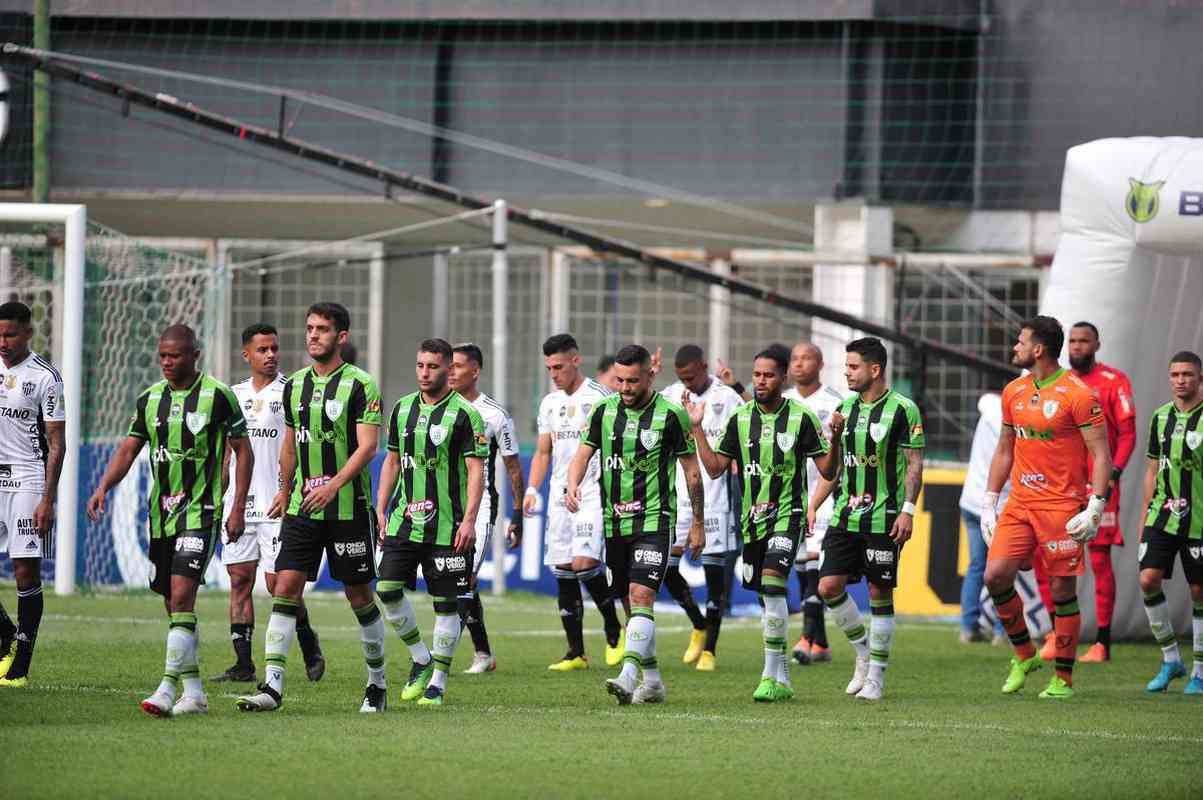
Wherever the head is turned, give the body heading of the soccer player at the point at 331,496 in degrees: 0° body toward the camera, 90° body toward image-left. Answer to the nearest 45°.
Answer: approximately 45°

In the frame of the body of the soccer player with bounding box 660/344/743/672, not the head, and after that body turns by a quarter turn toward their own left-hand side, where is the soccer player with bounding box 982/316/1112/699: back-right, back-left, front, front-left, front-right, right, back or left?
front

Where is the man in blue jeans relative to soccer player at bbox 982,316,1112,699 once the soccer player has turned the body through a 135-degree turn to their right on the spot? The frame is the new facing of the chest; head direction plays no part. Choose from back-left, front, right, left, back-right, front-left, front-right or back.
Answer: front

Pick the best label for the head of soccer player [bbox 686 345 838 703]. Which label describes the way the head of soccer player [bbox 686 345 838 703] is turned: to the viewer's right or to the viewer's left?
to the viewer's left

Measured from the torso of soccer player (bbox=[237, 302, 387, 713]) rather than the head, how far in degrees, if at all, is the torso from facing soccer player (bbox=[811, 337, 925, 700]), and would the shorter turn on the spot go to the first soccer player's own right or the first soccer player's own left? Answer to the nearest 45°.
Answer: approximately 135° to the first soccer player's own left

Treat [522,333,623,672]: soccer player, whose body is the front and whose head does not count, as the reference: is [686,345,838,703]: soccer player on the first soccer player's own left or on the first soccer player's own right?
on the first soccer player's own left

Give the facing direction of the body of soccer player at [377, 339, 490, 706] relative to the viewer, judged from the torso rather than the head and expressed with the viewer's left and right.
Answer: facing the viewer and to the left of the viewer

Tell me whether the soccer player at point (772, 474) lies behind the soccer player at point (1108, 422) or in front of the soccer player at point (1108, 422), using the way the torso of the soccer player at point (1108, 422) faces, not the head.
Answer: in front

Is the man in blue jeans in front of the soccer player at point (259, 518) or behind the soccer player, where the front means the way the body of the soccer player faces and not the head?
behind
